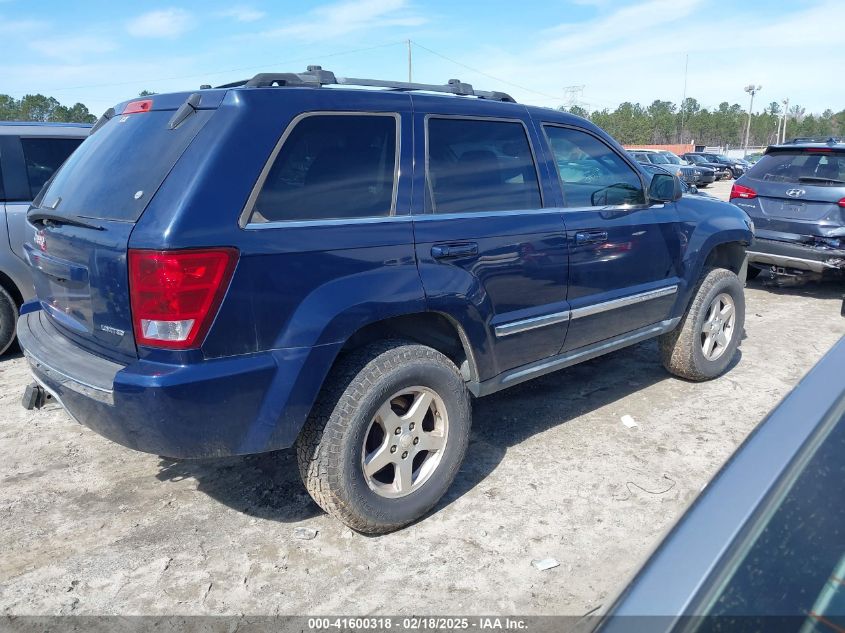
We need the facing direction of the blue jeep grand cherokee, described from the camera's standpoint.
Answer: facing away from the viewer and to the right of the viewer

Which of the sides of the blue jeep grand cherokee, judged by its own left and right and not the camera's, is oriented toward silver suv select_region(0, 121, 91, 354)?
left

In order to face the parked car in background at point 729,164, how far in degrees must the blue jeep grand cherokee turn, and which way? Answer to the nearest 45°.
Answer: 0° — it already faces it
